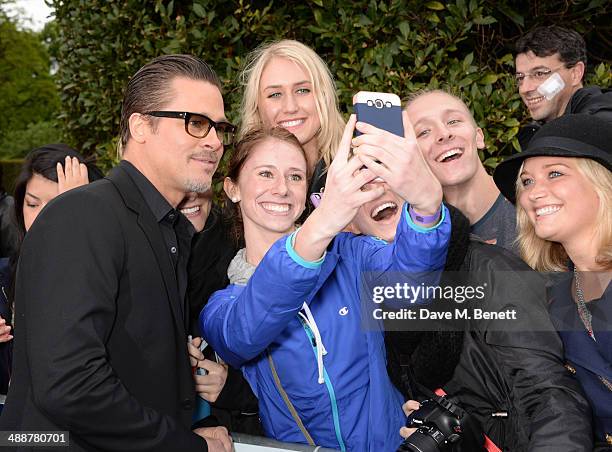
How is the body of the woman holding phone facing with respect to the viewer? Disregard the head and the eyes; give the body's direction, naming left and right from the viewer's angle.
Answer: facing the viewer and to the right of the viewer

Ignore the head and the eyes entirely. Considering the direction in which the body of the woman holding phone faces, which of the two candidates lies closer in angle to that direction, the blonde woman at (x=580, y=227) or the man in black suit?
the blonde woman

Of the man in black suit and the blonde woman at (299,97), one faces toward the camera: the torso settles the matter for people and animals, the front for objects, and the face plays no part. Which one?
the blonde woman

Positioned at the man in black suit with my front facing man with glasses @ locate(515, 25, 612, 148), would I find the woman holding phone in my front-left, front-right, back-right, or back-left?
front-right

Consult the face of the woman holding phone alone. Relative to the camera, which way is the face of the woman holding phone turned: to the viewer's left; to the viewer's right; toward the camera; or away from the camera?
toward the camera

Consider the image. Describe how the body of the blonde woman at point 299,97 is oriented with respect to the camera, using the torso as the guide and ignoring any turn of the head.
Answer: toward the camera

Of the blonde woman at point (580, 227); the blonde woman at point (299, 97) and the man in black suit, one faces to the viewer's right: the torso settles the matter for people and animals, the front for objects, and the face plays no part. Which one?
the man in black suit

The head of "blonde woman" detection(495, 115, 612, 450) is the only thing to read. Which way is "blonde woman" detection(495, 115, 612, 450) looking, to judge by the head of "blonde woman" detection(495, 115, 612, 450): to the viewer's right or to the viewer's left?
to the viewer's left

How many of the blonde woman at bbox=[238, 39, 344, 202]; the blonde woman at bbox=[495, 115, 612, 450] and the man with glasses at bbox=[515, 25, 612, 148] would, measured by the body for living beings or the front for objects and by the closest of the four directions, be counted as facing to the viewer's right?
0

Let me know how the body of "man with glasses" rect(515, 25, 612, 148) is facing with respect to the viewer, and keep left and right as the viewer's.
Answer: facing the viewer and to the left of the viewer

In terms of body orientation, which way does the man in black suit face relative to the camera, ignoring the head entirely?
to the viewer's right

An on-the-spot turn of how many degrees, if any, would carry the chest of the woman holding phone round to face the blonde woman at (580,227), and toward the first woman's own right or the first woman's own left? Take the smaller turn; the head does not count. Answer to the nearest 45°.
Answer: approximately 45° to the first woman's own left

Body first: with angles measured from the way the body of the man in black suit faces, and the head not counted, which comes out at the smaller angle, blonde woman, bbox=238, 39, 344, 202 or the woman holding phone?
the woman holding phone

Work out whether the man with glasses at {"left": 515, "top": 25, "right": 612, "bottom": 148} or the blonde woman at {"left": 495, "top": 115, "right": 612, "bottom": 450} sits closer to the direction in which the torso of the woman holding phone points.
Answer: the blonde woman
